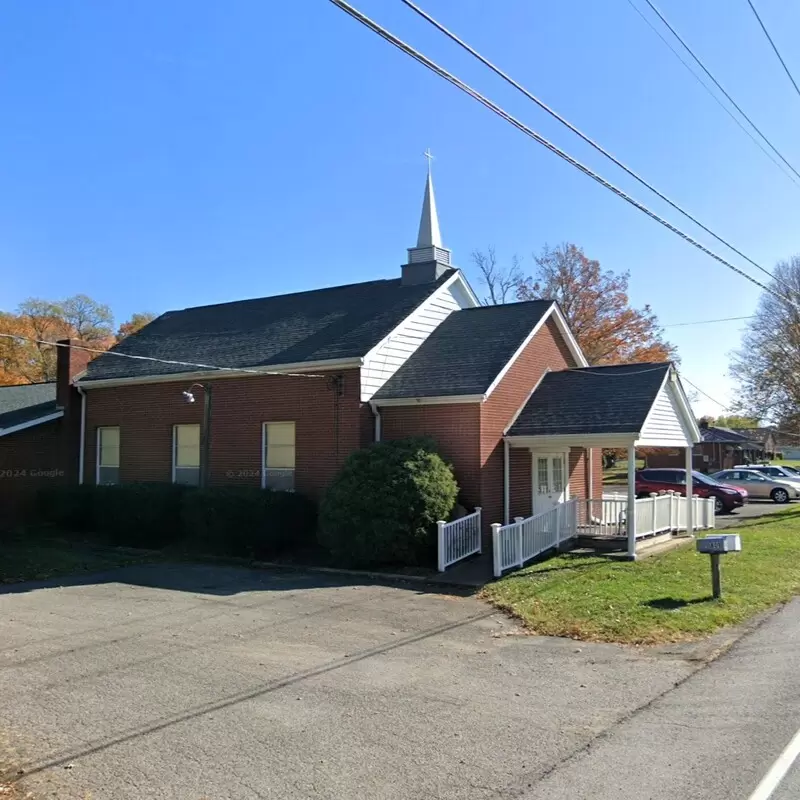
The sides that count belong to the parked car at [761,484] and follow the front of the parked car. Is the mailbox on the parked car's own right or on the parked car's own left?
on the parked car's own right

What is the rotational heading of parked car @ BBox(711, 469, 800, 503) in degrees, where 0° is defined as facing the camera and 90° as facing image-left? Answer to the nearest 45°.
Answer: approximately 270°

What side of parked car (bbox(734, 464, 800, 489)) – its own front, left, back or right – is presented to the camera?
right

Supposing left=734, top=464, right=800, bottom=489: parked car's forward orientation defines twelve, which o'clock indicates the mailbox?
The mailbox is roughly at 3 o'clock from the parked car.

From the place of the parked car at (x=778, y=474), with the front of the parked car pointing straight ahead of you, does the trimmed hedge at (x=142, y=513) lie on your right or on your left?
on your right

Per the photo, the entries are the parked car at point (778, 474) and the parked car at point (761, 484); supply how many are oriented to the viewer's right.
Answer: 2

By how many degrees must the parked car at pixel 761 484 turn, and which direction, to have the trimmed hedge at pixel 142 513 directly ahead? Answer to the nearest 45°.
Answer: approximately 135° to its right

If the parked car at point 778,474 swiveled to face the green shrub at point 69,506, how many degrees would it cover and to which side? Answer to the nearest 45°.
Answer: approximately 135° to its right

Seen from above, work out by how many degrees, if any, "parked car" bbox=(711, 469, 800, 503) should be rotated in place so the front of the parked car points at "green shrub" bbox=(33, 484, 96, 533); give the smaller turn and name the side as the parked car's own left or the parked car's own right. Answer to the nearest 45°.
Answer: approximately 135° to the parked car's own right

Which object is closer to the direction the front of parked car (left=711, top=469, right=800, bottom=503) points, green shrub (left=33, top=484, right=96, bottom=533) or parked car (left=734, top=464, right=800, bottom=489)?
the parked car
